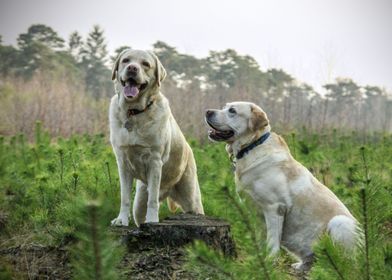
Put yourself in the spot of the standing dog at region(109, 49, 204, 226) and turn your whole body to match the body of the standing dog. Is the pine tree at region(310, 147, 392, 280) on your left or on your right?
on your left

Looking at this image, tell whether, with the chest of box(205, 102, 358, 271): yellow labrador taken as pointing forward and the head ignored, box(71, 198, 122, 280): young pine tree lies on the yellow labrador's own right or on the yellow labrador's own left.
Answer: on the yellow labrador's own left

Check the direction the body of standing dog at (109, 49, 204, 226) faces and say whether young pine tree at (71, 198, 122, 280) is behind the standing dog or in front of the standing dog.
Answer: in front

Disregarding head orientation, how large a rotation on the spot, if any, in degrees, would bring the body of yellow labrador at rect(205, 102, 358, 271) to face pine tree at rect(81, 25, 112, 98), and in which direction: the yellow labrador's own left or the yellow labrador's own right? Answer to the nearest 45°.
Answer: approximately 45° to the yellow labrador's own right

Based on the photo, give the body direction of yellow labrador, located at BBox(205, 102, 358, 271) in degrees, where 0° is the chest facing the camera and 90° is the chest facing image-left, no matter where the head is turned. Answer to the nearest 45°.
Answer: approximately 90°

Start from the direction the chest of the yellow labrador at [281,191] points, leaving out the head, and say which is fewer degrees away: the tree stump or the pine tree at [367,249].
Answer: the tree stump

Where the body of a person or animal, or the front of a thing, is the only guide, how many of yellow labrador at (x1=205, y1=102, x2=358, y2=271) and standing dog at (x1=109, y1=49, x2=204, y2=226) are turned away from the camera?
0

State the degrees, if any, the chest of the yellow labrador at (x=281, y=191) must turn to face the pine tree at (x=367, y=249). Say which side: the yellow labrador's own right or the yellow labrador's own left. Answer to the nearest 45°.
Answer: approximately 90° to the yellow labrador's own left

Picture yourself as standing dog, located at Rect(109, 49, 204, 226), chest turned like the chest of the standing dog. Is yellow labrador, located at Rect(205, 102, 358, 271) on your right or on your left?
on your left

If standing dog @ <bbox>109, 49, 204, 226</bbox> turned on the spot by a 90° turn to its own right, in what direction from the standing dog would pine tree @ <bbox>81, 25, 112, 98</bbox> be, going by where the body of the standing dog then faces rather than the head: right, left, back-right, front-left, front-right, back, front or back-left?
front-right

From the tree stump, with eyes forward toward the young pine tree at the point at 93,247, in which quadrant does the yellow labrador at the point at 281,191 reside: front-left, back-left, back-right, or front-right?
back-left

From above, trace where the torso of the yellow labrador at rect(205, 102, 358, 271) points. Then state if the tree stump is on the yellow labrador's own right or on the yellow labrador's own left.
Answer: on the yellow labrador's own right

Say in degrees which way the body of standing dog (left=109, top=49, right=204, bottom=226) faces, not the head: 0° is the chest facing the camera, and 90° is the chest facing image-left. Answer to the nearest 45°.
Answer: approximately 45°
